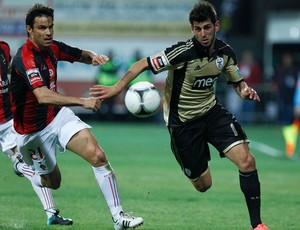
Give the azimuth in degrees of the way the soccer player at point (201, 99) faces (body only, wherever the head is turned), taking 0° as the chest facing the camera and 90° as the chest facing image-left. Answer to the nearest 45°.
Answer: approximately 315°

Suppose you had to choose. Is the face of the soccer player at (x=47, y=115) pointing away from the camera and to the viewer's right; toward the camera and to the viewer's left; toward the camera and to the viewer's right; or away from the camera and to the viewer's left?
toward the camera and to the viewer's right

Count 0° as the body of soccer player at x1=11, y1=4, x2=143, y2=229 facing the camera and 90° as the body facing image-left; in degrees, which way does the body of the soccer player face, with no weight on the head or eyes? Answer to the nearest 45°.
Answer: approximately 315°
